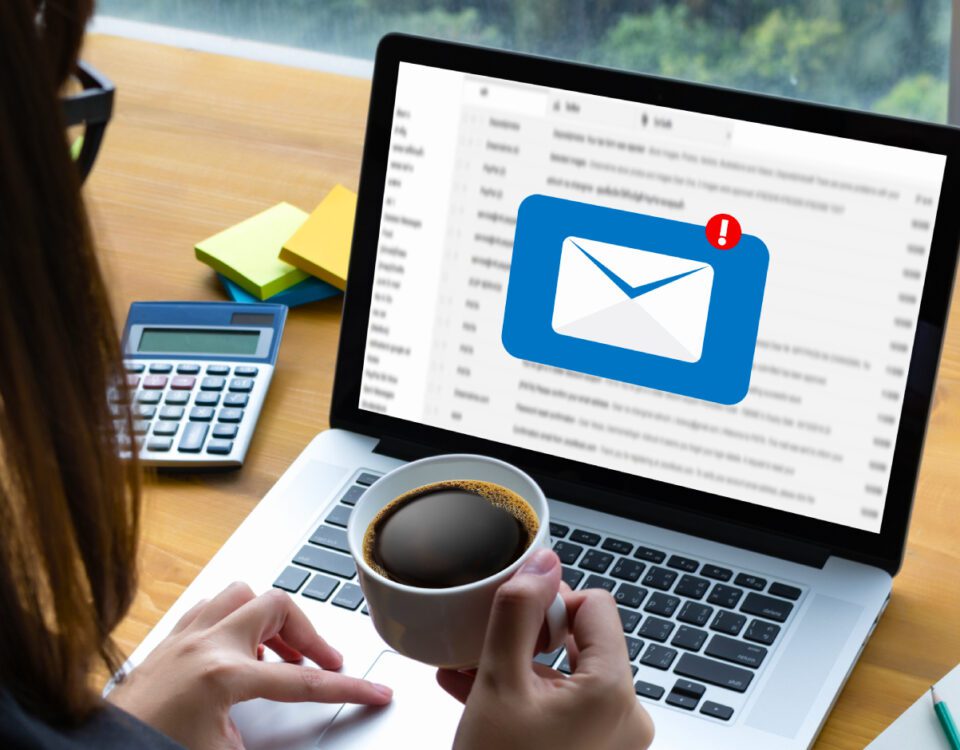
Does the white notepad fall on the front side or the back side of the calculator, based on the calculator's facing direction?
on the front side

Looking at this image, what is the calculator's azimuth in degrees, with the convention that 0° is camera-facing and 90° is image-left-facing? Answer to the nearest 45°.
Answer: approximately 0°

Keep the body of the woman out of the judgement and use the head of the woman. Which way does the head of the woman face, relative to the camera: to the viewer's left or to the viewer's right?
to the viewer's right

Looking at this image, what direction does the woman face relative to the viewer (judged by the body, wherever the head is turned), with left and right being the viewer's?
facing away from the viewer and to the right of the viewer

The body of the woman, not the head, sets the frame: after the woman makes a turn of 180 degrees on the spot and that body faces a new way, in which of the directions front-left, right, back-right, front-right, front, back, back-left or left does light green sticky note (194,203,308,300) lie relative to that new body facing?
back-right

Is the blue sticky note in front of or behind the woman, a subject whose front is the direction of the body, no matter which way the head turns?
in front

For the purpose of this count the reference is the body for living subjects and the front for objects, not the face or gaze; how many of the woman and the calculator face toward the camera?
1
